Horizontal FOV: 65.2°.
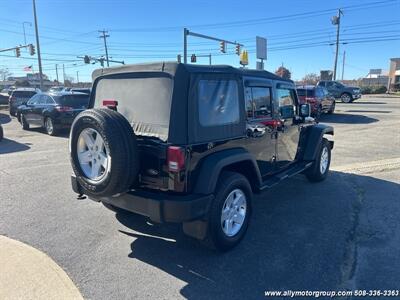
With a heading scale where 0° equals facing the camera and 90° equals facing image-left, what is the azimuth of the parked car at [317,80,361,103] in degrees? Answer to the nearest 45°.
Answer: approximately 315°

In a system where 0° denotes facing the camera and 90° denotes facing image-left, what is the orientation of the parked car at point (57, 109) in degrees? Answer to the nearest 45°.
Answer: approximately 135°

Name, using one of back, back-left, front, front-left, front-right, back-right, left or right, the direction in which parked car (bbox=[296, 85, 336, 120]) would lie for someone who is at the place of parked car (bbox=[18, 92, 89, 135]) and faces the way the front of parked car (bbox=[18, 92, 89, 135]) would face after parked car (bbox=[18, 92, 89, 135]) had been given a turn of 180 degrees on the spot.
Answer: front-left

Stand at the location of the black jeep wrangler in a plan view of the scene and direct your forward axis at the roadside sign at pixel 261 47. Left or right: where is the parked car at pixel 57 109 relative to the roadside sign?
left

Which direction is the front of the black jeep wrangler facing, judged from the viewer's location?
facing away from the viewer and to the right of the viewer

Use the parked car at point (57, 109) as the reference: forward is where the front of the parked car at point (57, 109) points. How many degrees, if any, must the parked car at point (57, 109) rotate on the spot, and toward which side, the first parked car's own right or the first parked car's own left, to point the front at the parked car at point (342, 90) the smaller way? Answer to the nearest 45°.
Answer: approximately 135° to the first parked car's own right

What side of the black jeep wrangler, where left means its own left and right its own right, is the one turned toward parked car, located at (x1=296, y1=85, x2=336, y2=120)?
front

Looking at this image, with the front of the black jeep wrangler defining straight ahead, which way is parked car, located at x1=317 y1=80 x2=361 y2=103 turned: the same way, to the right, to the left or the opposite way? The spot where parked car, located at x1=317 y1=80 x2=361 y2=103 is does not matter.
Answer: to the right

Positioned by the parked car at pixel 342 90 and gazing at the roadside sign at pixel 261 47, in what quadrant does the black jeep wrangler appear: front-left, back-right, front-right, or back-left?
back-left

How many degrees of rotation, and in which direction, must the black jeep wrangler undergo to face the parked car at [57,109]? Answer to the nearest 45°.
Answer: approximately 90° to its left

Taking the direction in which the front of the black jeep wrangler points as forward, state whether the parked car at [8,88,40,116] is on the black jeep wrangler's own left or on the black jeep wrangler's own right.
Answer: on the black jeep wrangler's own left

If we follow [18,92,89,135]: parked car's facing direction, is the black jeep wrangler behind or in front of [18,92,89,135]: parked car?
behind

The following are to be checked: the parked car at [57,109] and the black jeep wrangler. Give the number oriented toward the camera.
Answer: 0
